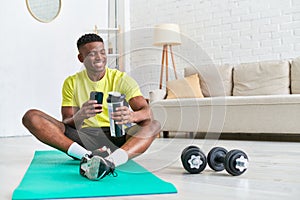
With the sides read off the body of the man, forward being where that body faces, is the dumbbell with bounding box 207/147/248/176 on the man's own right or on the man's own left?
on the man's own left

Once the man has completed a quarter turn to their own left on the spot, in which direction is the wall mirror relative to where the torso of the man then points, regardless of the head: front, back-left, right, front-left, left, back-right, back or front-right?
left

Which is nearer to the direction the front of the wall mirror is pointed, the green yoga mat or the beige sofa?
the green yoga mat

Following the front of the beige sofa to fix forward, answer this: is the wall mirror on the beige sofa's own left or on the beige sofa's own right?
on the beige sofa's own right

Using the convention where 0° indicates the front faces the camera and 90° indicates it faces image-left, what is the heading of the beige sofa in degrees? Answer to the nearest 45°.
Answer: approximately 0°

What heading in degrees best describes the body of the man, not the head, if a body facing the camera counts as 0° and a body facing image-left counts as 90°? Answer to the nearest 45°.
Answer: approximately 0°
